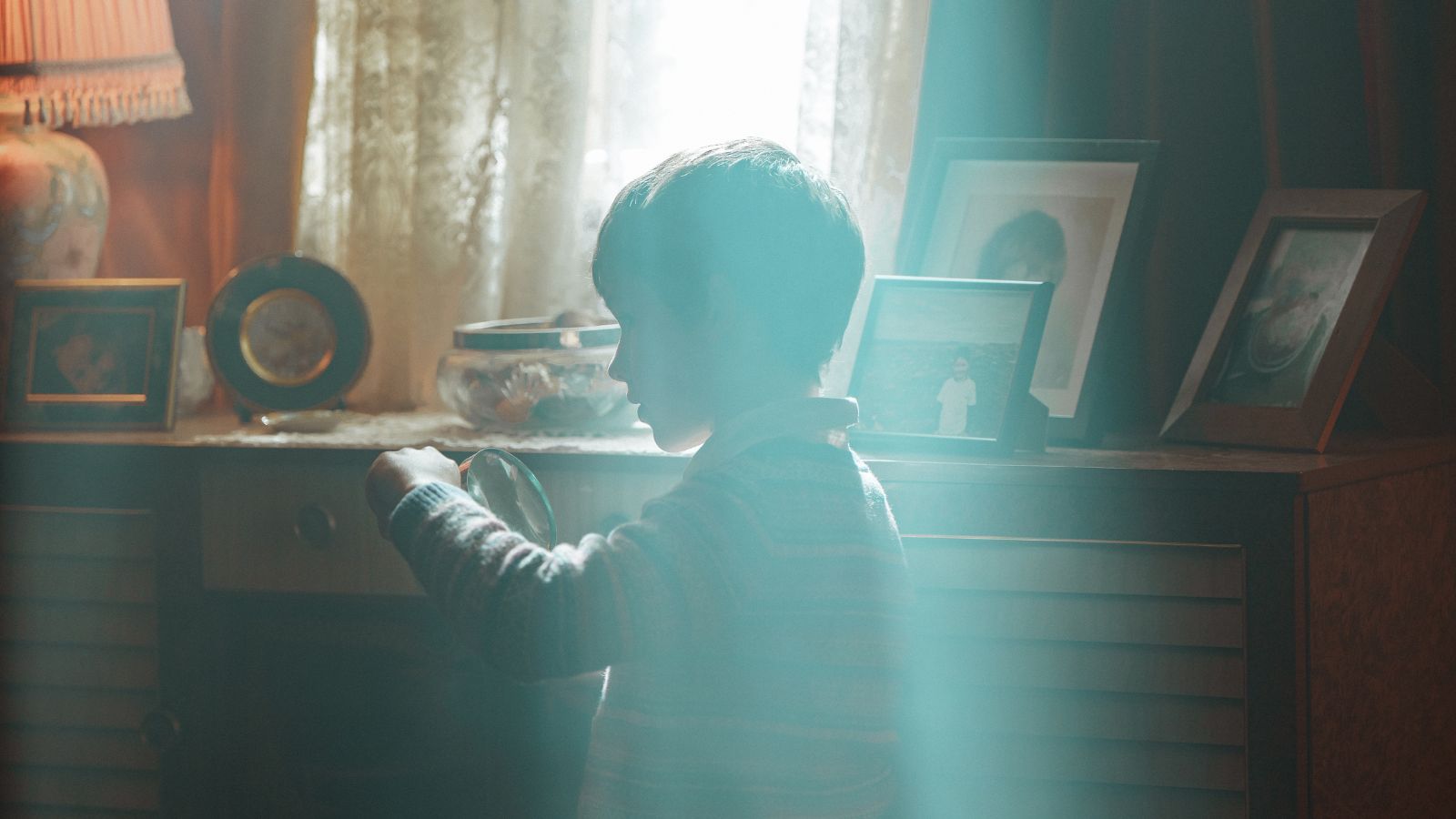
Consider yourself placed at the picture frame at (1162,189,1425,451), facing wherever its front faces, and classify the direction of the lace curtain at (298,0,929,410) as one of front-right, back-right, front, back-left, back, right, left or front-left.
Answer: front-right

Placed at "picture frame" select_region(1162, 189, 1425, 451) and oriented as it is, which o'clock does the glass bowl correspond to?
The glass bowl is roughly at 1 o'clock from the picture frame.

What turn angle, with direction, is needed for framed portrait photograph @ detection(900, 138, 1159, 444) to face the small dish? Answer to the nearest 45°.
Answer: approximately 90° to its right

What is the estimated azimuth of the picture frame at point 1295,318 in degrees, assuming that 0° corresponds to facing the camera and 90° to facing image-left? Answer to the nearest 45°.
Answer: approximately 45°

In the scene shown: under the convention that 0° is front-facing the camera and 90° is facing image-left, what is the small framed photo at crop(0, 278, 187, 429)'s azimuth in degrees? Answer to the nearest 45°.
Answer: approximately 0°

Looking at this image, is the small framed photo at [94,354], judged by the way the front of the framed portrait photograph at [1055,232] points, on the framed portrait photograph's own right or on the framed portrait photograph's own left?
on the framed portrait photograph's own right

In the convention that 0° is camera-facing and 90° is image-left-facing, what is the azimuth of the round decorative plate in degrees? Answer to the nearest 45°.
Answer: approximately 0°

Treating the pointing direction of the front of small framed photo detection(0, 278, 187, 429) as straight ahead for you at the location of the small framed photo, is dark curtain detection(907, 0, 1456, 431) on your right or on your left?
on your left
